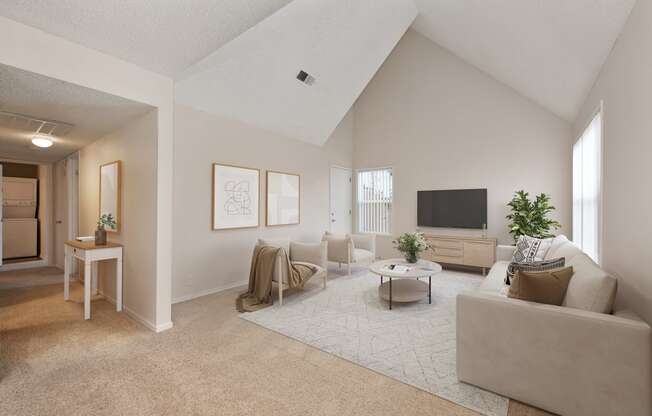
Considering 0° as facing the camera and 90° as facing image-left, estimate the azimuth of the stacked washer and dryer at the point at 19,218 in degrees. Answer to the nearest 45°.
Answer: approximately 0°

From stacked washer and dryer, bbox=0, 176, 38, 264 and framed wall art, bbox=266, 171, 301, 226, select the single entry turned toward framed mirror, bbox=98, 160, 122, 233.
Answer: the stacked washer and dryer

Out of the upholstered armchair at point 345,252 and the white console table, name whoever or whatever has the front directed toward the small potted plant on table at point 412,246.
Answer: the upholstered armchair

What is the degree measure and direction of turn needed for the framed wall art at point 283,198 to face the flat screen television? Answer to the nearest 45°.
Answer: approximately 45° to its left

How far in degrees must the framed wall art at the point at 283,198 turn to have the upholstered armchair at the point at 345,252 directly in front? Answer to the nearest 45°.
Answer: approximately 45° to its left

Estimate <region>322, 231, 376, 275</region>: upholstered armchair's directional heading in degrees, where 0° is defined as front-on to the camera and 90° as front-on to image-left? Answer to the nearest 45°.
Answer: approximately 315°
